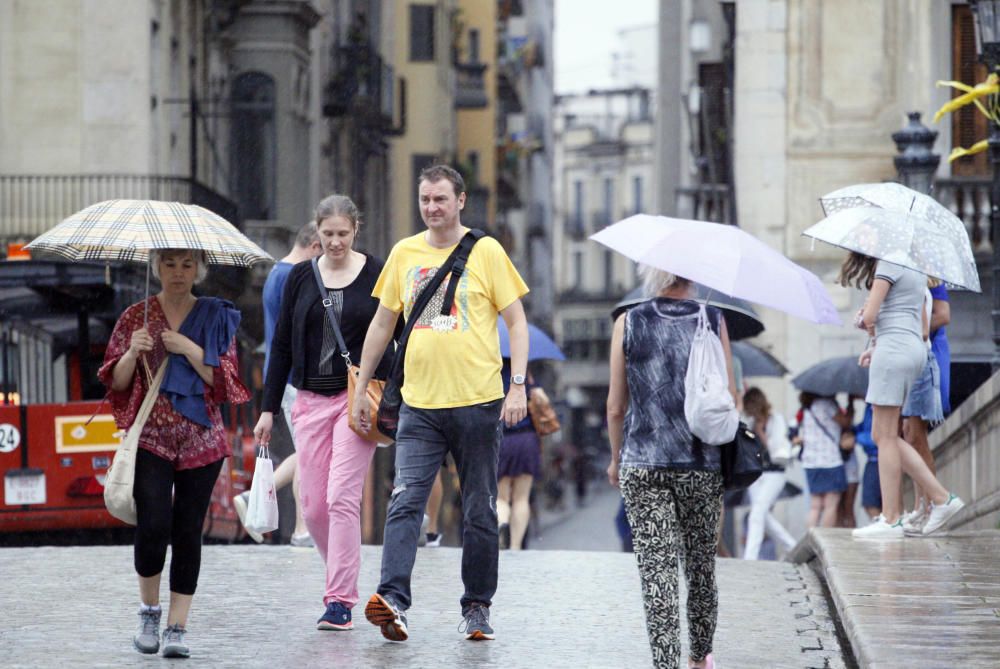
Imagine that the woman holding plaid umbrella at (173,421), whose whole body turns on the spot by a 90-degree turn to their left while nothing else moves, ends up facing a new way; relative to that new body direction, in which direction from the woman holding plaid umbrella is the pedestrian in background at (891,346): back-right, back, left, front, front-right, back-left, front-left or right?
front-left

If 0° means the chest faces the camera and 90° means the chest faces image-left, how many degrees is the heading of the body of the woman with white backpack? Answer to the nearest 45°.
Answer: approximately 180°

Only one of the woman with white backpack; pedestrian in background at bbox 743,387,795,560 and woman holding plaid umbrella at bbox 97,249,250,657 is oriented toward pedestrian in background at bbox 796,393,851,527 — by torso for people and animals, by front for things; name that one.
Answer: the woman with white backpack

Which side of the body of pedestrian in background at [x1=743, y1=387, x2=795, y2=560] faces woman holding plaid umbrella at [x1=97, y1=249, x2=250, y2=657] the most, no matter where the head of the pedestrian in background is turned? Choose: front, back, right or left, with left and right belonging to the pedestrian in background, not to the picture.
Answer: left

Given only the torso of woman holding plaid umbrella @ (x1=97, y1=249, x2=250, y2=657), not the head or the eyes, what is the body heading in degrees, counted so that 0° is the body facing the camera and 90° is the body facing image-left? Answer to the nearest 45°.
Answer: approximately 0°

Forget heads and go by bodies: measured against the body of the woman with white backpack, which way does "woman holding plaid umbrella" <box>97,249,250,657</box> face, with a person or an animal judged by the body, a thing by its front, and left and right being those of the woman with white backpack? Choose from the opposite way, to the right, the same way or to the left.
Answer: the opposite way

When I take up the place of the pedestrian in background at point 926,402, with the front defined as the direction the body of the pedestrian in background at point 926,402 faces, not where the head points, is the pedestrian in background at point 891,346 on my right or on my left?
on my left
